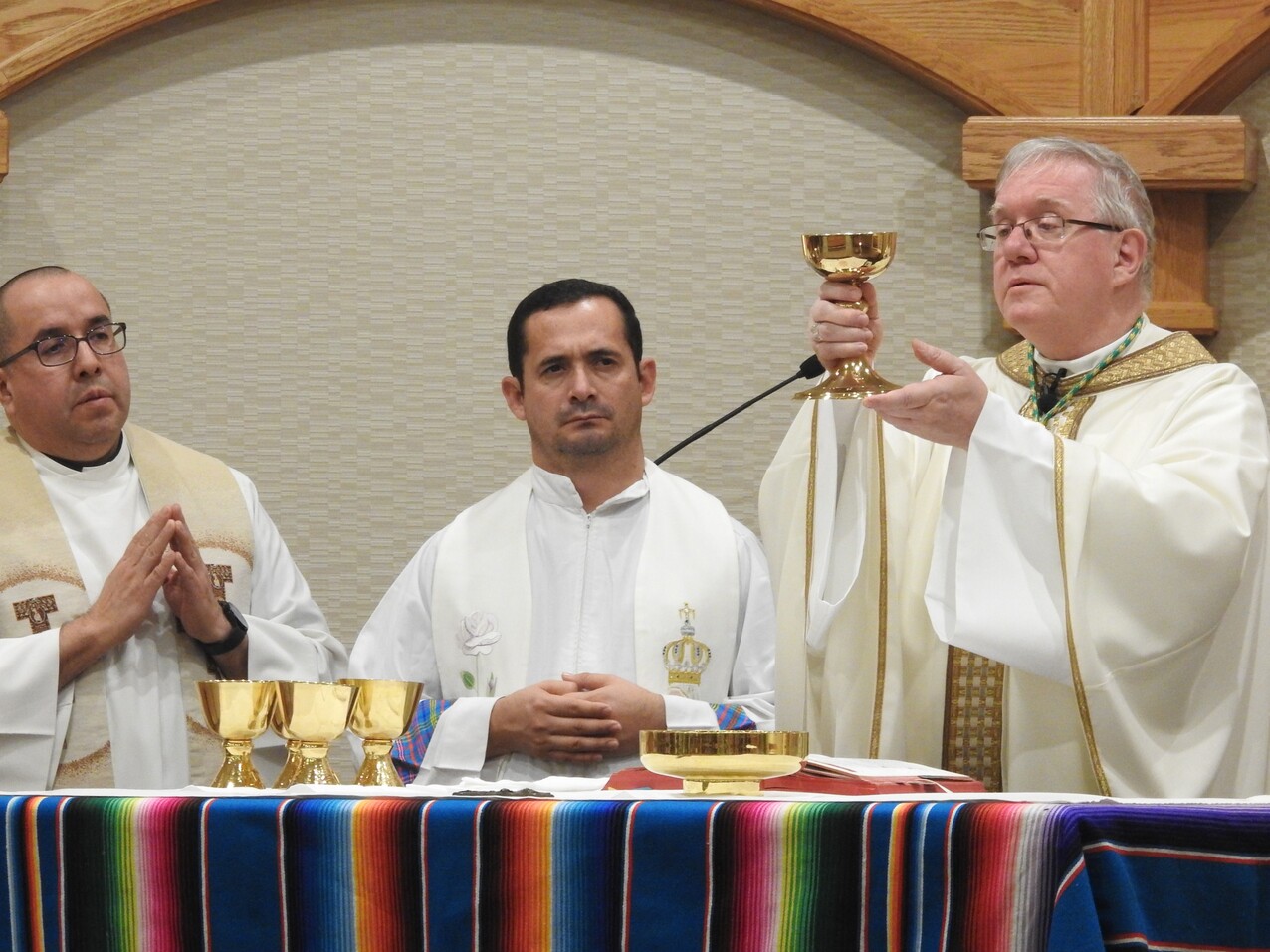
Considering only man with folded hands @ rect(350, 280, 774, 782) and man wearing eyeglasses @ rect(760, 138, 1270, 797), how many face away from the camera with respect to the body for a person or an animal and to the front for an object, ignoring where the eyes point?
0

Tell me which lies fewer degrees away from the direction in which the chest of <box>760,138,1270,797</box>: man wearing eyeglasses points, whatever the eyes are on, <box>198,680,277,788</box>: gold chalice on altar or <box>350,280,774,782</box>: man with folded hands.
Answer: the gold chalice on altar

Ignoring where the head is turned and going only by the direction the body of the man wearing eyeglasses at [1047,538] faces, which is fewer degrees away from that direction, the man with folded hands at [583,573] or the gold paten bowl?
the gold paten bowl

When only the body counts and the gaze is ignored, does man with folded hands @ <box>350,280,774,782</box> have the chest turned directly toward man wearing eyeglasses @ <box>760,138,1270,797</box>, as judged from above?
no

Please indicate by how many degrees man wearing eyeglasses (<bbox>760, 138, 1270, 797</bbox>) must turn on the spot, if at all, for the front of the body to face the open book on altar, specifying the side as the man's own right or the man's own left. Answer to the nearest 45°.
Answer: approximately 45° to the man's own left

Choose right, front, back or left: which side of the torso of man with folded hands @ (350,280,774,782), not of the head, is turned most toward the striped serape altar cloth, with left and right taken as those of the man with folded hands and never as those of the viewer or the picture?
front

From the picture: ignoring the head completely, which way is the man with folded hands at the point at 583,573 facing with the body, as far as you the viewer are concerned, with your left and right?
facing the viewer

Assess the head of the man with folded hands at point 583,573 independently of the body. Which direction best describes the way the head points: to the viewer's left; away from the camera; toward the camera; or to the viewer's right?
toward the camera

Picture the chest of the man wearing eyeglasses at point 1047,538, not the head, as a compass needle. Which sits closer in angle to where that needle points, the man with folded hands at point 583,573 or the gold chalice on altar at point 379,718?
the gold chalice on altar

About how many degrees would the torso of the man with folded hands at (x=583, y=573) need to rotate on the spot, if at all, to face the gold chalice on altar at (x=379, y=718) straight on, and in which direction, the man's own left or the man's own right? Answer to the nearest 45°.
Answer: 0° — they already face it

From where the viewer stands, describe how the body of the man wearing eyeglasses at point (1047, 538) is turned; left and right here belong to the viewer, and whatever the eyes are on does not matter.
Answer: facing the viewer and to the left of the viewer

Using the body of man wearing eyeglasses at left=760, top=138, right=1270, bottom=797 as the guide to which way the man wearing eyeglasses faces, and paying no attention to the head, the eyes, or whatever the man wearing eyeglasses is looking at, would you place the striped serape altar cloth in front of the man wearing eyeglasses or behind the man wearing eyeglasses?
in front

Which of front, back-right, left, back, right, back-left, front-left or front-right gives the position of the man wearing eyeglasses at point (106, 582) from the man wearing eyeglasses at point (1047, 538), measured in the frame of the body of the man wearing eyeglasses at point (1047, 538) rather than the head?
front-right
